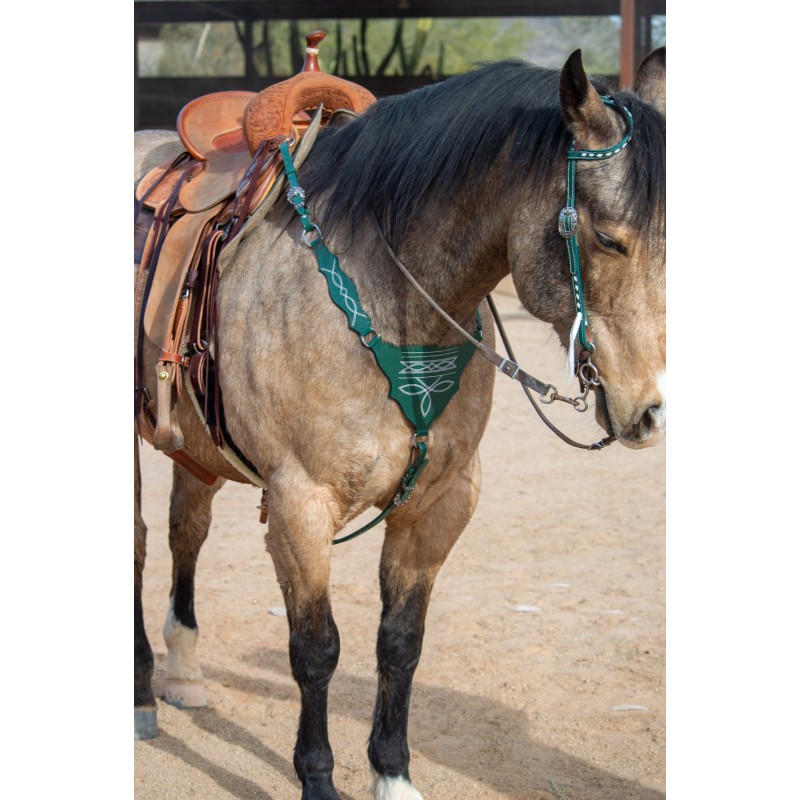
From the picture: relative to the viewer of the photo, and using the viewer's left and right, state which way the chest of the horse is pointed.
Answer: facing the viewer and to the right of the viewer

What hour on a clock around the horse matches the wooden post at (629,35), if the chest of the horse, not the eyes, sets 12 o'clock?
The wooden post is roughly at 8 o'clock from the horse.
